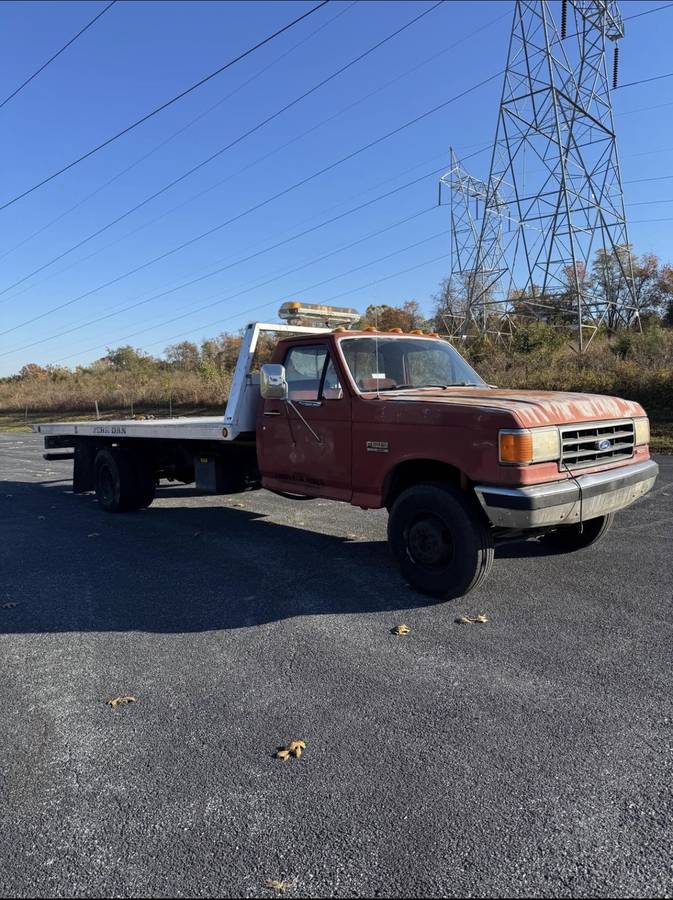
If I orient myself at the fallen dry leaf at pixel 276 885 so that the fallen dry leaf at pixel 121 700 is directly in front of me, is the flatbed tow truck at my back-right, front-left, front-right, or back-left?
front-right

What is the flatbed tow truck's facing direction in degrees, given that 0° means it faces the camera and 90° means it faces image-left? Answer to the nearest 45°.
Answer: approximately 315°

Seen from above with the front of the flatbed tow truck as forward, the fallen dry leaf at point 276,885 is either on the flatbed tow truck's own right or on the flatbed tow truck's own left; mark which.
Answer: on the flatbed tow truck's own right

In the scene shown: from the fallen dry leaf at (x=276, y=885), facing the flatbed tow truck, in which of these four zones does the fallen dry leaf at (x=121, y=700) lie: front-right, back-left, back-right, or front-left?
front-left

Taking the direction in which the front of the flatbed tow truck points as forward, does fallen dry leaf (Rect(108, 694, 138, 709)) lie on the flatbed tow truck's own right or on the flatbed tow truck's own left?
on the flatbed tow truck's own right

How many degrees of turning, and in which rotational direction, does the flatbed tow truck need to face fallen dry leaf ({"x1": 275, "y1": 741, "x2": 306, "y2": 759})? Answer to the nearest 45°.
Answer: approximately 45° to its right
